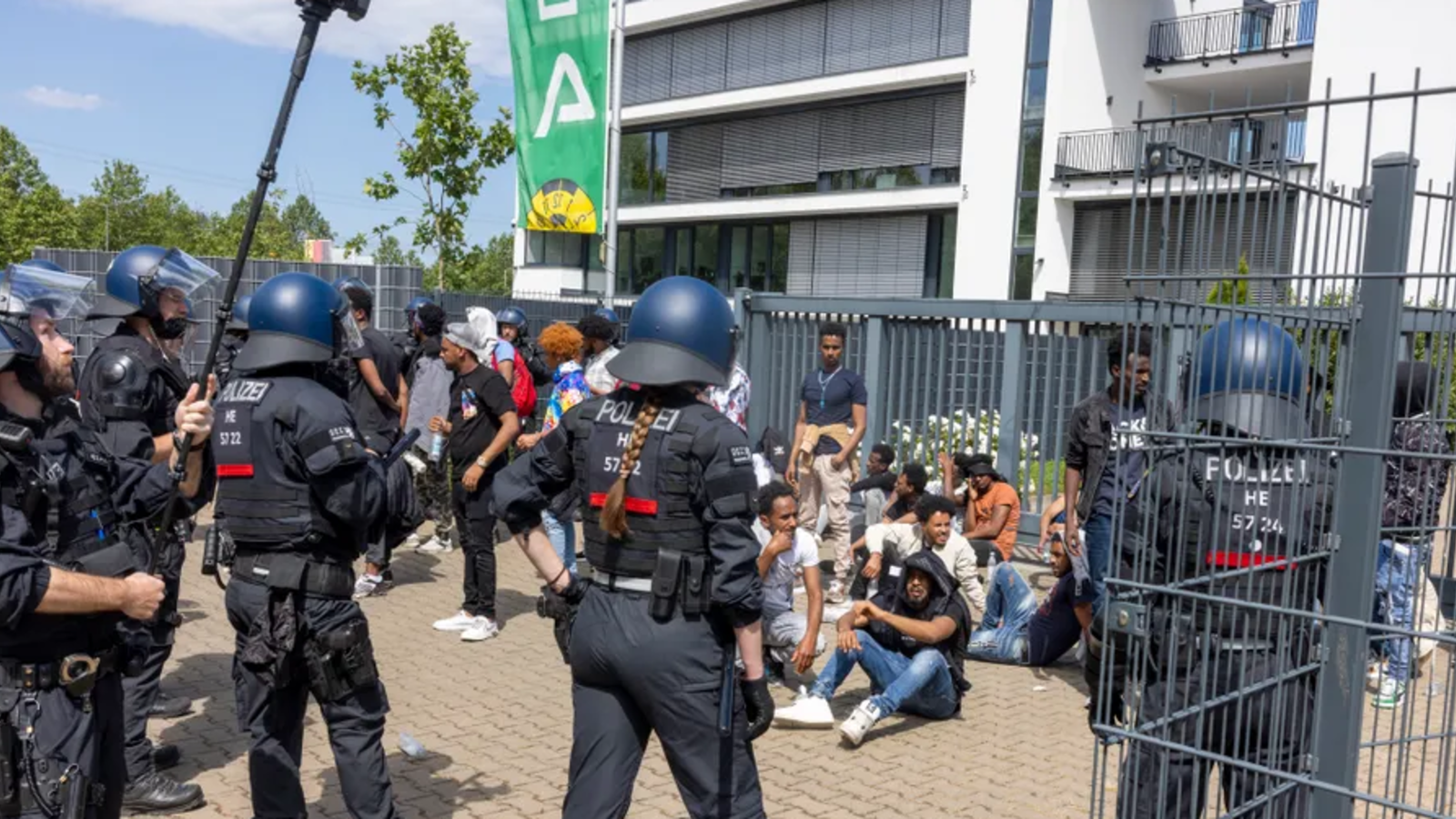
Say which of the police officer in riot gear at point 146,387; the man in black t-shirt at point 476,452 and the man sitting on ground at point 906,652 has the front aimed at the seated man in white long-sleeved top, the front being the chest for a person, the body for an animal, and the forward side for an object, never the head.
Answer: the police officer in riot gear

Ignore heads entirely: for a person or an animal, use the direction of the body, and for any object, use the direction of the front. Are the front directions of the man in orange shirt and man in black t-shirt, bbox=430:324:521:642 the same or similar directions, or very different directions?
same or similar directions

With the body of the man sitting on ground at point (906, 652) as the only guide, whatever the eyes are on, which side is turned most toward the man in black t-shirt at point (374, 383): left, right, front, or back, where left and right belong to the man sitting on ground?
right

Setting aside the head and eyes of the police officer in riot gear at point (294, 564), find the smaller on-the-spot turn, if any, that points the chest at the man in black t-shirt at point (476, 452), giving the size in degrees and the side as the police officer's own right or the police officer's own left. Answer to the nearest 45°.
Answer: approximately 45° to the police officer's own left

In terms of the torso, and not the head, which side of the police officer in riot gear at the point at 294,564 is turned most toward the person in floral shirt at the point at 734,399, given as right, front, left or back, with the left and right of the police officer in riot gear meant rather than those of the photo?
front

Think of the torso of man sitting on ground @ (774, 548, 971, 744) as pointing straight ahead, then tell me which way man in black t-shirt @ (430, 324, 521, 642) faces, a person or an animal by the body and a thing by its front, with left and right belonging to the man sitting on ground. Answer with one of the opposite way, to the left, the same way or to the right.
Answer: the same way

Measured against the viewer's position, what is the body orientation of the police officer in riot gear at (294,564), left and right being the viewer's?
facing away from the viewer and to the right of the viewer

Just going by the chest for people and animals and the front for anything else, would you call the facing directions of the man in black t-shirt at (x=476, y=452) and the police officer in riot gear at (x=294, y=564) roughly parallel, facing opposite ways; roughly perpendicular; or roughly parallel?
roughly parallel, facing opposite ways

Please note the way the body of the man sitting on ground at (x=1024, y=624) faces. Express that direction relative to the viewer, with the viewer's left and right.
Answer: facing to the left of the viewer

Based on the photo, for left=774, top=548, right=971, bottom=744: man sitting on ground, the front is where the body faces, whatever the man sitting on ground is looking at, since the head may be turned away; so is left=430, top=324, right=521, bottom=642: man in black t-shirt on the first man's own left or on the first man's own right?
on the first man's own right

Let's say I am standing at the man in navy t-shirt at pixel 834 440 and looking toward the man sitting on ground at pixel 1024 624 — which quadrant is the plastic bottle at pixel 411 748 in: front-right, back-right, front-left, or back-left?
front-right

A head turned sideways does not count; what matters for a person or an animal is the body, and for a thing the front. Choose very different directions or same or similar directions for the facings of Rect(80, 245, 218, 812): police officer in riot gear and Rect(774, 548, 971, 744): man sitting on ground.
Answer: very different directions

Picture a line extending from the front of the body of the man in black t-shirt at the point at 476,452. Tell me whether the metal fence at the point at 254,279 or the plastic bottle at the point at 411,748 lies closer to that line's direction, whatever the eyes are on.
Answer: the plastic bottle

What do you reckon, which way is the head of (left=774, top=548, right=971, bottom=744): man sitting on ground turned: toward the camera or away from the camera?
toward the camera

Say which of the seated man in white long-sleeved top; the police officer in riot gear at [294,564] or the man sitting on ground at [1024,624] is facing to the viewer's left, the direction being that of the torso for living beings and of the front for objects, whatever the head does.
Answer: the man sitting on ground

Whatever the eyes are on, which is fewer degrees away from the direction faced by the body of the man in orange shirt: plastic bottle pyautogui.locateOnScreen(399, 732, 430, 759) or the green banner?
the plastic bottle

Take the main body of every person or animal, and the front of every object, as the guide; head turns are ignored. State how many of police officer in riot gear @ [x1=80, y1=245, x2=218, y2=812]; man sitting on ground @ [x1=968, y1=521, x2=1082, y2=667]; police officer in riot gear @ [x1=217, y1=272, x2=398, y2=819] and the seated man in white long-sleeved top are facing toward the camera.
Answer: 1

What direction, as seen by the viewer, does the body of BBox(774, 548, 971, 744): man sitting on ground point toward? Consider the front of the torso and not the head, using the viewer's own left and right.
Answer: facing the viewer and to the left of the viewer

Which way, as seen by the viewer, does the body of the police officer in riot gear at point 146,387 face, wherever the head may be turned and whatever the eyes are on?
to the viewer's right

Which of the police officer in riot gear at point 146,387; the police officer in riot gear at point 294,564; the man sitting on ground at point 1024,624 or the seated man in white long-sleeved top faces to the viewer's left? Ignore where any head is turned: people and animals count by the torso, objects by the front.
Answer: the man sitting on ground
